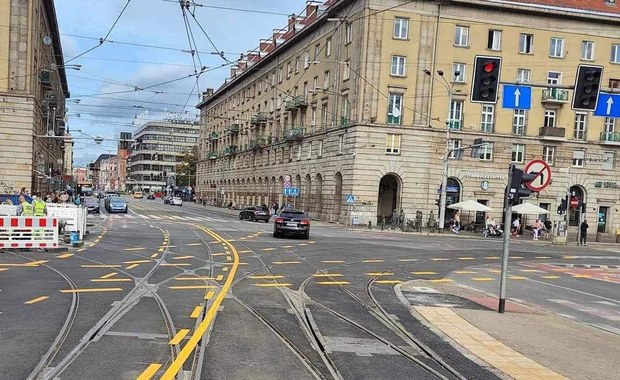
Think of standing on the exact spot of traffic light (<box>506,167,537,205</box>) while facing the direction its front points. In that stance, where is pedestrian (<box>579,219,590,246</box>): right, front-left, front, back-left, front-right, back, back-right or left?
left

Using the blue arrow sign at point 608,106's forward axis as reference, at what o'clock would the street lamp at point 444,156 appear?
The street lamp is roughly at 5 o'clock from the blue arrow sign.

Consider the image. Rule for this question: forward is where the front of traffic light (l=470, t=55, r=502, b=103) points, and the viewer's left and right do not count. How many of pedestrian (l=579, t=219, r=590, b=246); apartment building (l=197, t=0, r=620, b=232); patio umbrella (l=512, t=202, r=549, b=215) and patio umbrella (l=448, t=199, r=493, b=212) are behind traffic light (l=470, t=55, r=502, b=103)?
4

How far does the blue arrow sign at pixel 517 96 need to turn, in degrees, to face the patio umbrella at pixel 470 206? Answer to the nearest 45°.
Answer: approximately 180°

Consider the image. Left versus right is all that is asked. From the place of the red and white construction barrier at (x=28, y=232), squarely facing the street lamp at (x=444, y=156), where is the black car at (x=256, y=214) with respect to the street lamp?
left

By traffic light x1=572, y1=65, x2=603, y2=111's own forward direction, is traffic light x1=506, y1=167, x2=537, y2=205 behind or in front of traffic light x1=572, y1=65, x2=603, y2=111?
in front

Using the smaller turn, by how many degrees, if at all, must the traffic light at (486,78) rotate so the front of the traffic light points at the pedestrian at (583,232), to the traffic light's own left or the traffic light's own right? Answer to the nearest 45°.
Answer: approximately 180°

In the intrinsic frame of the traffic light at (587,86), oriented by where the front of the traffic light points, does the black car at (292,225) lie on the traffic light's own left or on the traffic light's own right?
on the traffic light's own right
